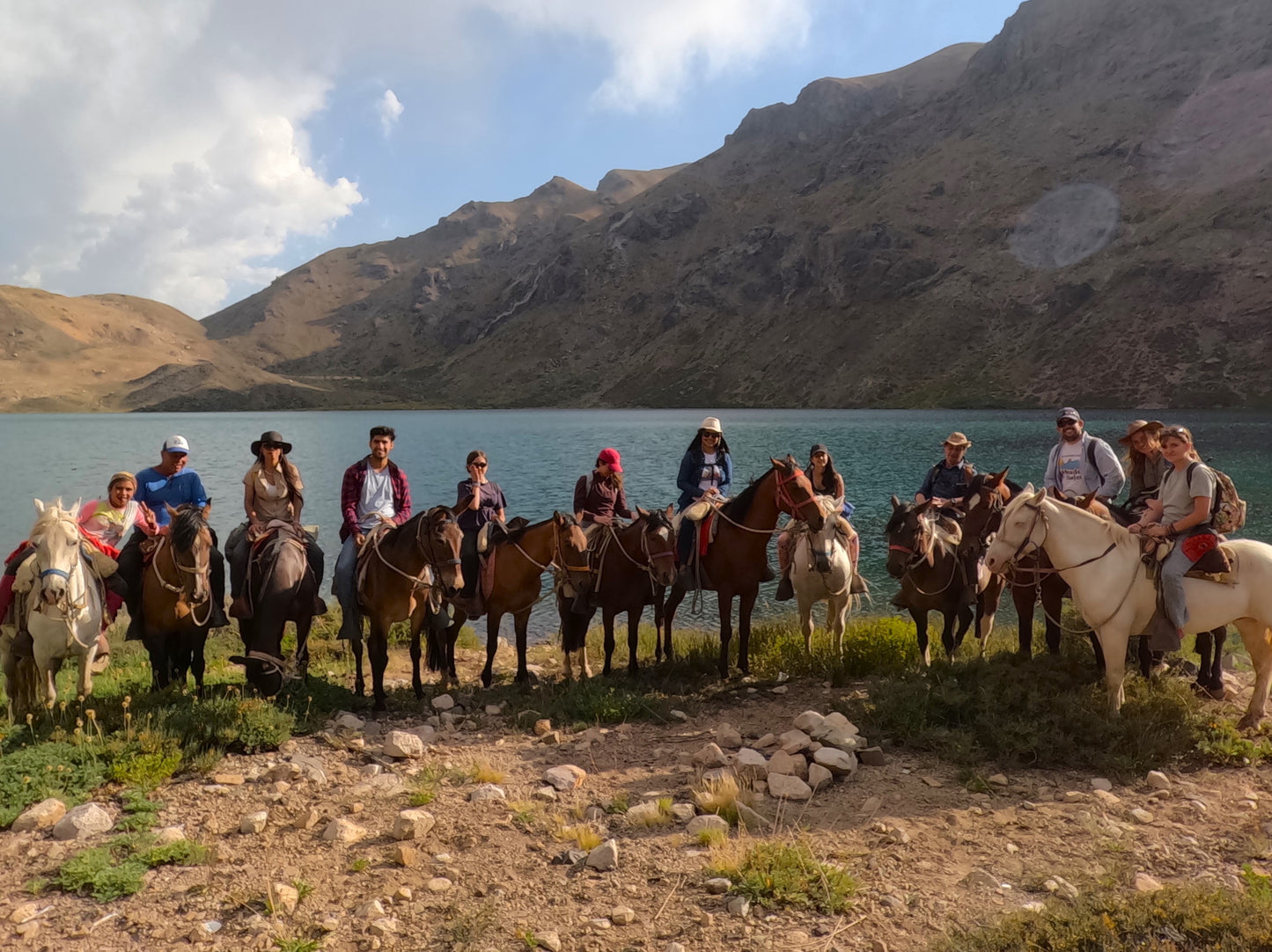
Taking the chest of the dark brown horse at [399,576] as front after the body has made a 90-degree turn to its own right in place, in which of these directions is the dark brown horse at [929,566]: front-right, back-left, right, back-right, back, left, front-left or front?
back-left

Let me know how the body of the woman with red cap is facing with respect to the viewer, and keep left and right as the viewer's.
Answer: facing the viewer and to the right of the viewer

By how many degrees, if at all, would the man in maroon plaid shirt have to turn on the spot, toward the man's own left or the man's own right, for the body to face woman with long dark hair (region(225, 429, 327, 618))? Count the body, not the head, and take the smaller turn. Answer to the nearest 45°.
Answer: approximately 90° to the man's own right

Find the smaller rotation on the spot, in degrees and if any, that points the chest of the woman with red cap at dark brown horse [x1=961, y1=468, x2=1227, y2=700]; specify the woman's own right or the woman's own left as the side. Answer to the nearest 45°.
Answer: approximately 45° to the woman's own left

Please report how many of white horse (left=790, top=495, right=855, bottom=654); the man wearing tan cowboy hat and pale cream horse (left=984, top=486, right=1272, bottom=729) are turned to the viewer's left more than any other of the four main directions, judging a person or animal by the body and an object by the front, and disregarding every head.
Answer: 1

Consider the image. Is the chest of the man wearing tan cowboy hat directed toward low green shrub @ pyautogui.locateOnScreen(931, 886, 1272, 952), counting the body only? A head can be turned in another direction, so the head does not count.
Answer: yes

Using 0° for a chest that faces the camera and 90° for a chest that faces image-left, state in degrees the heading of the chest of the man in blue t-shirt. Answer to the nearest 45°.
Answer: approximately 0°

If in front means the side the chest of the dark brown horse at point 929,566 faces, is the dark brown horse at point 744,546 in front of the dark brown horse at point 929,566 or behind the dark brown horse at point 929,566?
in front

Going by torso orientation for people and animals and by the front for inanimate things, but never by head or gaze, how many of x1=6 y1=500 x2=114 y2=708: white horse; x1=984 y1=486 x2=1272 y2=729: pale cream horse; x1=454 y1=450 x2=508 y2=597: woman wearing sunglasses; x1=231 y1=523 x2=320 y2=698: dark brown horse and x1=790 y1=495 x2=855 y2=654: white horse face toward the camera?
4

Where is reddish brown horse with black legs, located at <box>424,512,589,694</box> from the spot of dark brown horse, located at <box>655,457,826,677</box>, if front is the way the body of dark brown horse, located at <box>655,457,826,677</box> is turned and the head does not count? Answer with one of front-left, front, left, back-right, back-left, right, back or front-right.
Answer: back-right

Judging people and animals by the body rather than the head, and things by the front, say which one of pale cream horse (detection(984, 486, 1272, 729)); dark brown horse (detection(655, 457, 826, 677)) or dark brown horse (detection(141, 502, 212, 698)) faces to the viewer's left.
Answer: the pale cream horse

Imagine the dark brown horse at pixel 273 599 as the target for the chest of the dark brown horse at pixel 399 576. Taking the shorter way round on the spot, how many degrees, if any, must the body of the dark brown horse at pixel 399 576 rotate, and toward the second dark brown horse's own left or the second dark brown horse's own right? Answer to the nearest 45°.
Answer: approximately 135° to the second dark brown horse's own right
